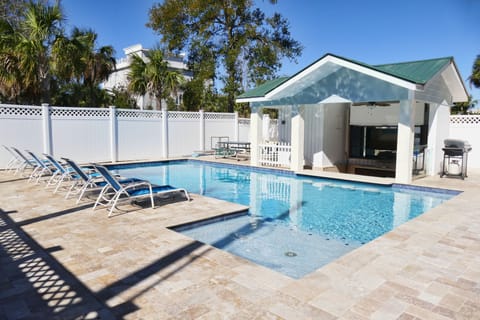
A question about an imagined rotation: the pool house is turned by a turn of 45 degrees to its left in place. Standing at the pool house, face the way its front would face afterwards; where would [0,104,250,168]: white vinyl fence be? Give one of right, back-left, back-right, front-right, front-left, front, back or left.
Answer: right

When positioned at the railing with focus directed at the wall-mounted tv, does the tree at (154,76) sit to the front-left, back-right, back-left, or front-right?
back-left

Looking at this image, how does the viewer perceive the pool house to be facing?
facing the viewer and to the left of the viewer

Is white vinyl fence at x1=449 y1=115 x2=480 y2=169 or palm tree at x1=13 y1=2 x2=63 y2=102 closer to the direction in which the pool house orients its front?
the palm tree

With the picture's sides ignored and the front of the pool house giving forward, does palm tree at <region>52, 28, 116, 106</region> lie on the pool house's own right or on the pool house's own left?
on the pool house's own right

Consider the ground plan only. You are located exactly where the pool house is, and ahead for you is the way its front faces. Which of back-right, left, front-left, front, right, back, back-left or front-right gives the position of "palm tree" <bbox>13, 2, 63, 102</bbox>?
front-right

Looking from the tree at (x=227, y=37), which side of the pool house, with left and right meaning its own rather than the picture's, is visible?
right

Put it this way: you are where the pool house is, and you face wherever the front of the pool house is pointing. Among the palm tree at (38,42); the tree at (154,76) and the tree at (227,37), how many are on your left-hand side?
0

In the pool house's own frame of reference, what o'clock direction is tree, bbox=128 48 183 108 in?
The tree is roughly at 2 o'clock from the pool house.

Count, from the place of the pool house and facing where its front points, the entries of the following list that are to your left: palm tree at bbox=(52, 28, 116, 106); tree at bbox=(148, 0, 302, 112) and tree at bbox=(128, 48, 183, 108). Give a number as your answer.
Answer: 0

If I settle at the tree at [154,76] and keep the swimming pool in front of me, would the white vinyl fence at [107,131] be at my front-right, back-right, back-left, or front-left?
front-right

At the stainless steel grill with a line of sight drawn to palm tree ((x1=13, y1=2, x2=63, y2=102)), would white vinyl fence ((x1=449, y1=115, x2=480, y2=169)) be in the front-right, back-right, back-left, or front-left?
back-right
